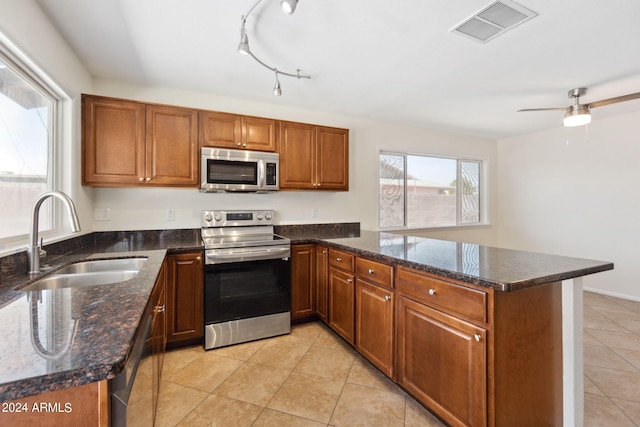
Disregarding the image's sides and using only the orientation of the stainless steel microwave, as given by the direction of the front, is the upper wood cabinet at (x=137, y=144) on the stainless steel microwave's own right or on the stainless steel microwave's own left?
on the stainless steel microwave's own right

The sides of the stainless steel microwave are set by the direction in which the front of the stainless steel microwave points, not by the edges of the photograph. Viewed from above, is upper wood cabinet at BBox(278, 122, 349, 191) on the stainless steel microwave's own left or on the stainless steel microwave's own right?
on the stainless steel microwave's own left

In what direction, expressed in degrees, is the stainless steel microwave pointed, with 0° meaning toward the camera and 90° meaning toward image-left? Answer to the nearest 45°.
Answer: approximately 0°

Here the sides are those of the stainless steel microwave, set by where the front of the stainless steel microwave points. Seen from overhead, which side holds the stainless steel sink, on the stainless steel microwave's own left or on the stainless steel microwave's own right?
on the stainless steel microwave's own right

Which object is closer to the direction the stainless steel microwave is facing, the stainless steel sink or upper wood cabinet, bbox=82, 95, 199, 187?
the stainless steel sink
